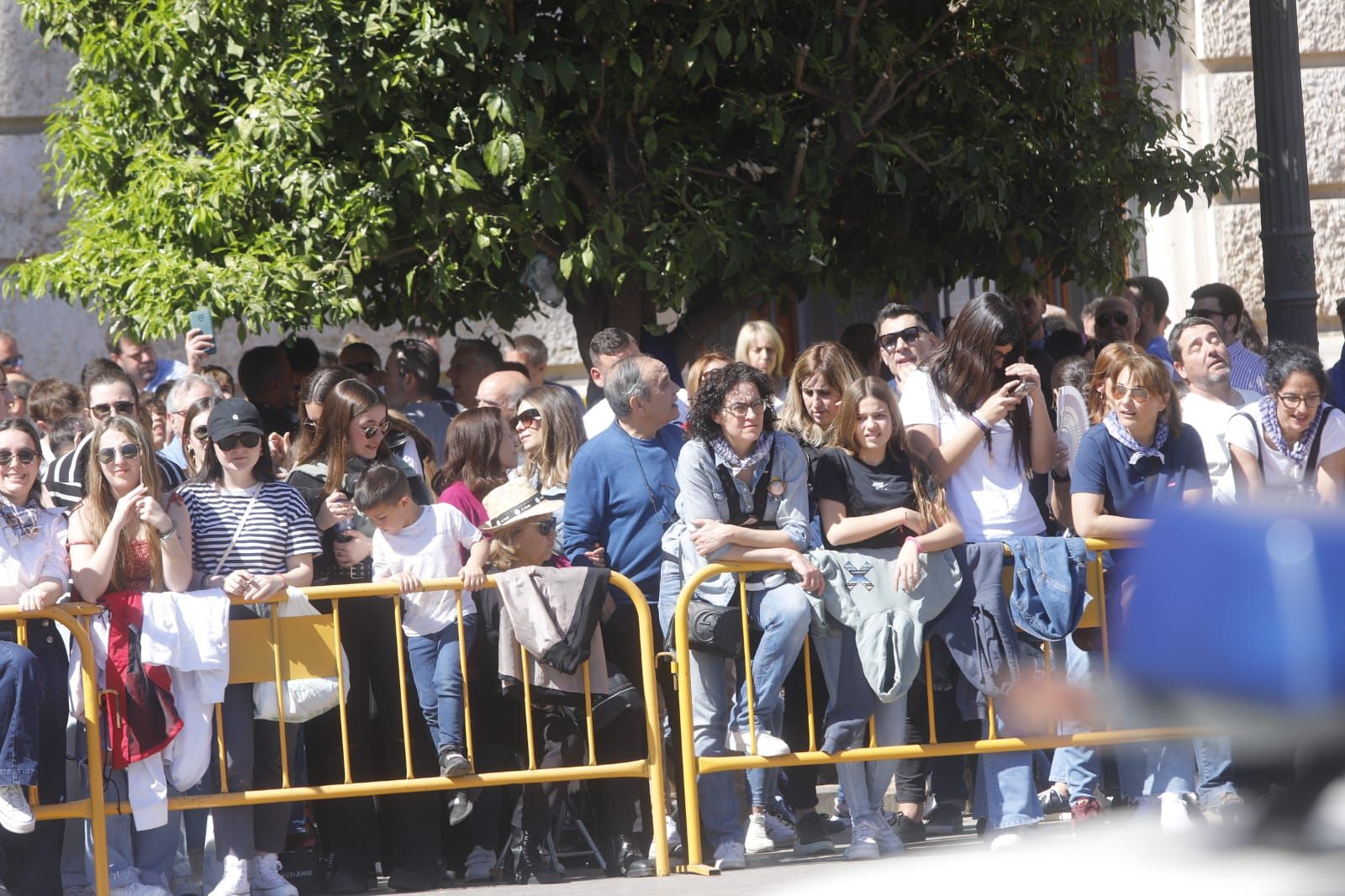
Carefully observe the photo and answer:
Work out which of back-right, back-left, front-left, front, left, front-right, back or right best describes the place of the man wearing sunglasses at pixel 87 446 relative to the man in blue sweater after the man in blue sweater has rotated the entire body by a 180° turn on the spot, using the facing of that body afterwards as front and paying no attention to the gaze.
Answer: front-left

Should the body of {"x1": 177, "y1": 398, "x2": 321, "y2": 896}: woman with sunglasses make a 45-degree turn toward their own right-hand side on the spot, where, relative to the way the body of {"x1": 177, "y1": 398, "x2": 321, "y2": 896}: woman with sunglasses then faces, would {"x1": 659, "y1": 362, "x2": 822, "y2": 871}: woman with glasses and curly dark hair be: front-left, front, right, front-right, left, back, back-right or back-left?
back-left

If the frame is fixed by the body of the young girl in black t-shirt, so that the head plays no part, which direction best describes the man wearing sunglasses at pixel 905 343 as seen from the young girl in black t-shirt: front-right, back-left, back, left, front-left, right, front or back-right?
back

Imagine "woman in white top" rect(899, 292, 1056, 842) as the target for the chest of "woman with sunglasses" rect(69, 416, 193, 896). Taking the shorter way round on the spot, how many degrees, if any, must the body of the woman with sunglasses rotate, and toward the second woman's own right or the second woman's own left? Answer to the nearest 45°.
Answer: approximately 90° to the second woman's own left

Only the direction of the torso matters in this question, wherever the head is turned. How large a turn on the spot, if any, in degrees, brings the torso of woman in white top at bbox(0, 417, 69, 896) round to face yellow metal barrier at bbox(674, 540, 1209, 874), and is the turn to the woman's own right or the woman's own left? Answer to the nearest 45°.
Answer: approximately 90° to the woman's own left

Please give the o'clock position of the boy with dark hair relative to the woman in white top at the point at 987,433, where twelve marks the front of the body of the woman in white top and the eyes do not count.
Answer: The boy with dark hair is roughly at 4 o'clock from the woman in white top.
